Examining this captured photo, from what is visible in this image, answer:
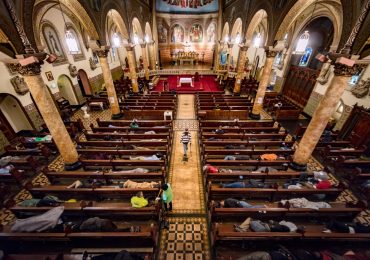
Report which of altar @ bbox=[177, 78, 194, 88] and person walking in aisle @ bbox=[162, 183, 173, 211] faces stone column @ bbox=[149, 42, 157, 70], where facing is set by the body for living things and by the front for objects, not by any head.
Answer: the person walking in aisle

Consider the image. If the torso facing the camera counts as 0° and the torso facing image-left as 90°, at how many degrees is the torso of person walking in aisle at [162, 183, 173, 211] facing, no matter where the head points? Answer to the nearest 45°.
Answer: approximately 180°

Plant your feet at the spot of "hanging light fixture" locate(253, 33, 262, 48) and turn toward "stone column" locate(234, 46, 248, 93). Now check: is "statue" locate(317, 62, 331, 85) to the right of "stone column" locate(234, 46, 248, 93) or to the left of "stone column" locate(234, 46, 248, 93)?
left

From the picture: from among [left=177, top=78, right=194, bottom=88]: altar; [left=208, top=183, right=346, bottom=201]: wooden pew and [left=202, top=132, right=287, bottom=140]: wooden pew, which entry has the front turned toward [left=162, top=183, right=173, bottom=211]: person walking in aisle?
the altar

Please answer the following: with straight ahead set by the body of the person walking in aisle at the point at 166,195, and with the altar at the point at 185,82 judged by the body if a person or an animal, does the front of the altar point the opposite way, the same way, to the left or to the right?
the opposite way

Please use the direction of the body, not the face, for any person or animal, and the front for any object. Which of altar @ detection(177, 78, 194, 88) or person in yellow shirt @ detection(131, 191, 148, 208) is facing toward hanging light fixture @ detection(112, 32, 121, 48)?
the person in yellow shirt

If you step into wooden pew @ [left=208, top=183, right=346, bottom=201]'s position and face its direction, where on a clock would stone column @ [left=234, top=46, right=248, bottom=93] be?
The stone column is roughly at 11 o'clock from the wooden pew.

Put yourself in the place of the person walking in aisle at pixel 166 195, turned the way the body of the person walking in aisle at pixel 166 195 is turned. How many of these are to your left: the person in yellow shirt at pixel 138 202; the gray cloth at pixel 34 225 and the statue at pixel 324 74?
2

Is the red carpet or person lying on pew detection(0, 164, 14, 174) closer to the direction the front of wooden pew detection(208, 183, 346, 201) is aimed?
the red carpet

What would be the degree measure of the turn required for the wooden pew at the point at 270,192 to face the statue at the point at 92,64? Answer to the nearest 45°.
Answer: approximately 90° to its left

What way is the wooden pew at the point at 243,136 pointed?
away from the camera

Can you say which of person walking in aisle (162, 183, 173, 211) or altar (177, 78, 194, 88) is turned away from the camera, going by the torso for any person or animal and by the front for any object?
the person walking in aisle

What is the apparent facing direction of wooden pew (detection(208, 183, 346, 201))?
away from the camera

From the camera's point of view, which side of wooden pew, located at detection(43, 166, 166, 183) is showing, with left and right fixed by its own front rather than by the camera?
back
